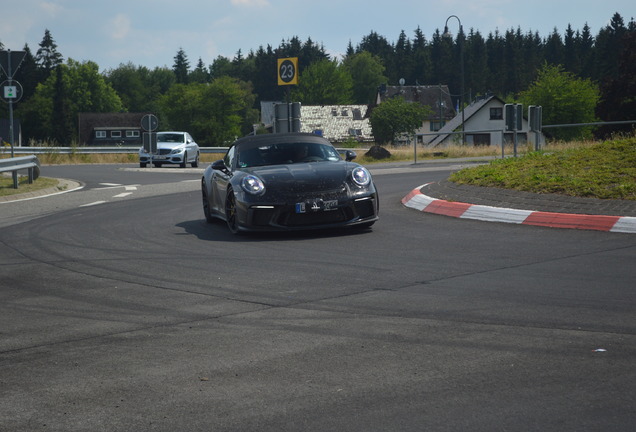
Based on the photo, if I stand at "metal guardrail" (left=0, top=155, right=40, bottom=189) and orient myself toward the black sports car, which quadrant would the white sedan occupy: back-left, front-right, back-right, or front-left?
back-left

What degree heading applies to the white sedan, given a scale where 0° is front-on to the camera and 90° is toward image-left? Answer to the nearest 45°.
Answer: approximately 45°

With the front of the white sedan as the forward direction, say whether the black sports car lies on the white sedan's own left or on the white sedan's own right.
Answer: on the white sedan's own left
